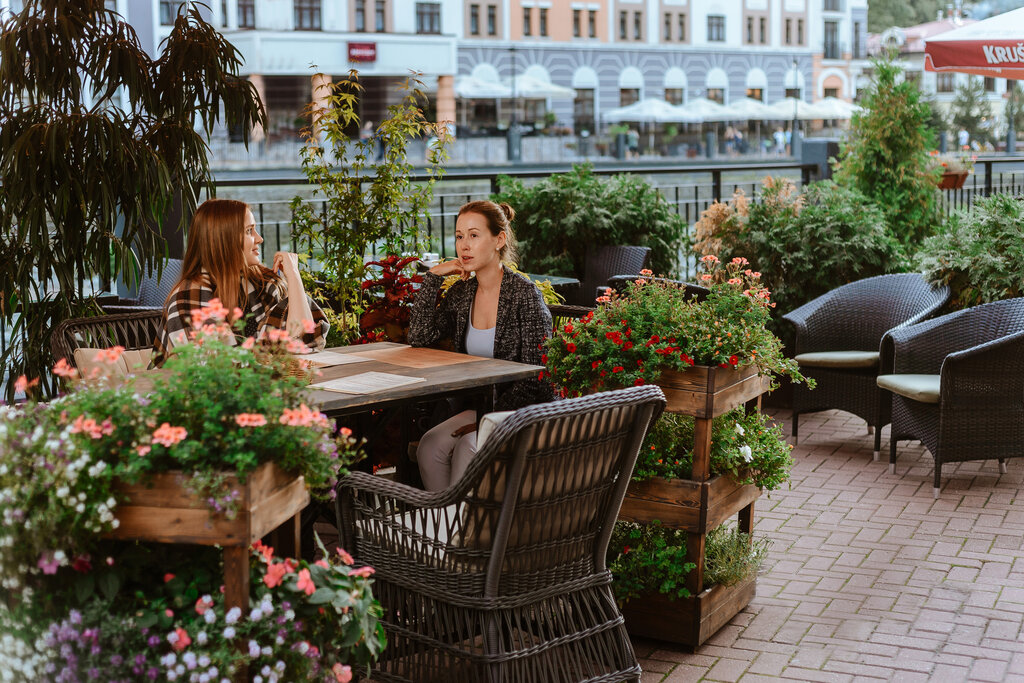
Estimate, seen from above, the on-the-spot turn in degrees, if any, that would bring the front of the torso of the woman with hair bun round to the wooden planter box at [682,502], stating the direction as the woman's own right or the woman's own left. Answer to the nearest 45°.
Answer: approximately 90° to the woman's own left

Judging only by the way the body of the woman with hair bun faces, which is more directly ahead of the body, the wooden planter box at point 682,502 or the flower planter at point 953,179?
the wooden planter box

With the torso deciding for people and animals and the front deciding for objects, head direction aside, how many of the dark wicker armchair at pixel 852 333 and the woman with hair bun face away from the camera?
0

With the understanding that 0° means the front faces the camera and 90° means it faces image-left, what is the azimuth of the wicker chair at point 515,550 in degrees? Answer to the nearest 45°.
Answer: approximately 135°

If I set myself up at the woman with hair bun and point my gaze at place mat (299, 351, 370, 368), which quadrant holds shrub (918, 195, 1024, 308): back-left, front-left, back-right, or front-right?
back-right

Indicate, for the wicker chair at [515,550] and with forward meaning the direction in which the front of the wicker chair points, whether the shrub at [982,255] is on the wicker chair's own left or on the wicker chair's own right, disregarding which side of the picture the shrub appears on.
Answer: on the wicker chair's own right

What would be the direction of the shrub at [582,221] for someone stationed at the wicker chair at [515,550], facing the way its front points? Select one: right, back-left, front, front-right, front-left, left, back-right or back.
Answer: front-right

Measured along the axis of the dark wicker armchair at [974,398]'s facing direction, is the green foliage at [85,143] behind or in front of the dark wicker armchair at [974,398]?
in front

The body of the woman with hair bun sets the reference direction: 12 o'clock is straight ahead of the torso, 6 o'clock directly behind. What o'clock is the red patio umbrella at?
The red patio umbrella is roughly at 6 o'clock from the woman with hair bun.

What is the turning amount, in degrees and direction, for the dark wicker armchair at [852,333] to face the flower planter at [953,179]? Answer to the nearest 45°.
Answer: approximately 135° to its right

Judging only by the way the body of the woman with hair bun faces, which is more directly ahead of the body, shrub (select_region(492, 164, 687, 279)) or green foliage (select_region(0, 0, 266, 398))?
the green foliage

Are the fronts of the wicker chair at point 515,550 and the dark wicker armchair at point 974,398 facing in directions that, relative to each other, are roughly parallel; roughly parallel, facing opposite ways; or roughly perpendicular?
roughly perpendicular

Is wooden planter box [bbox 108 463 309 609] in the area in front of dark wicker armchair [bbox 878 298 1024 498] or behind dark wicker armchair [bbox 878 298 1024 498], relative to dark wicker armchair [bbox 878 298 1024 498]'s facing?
in front
